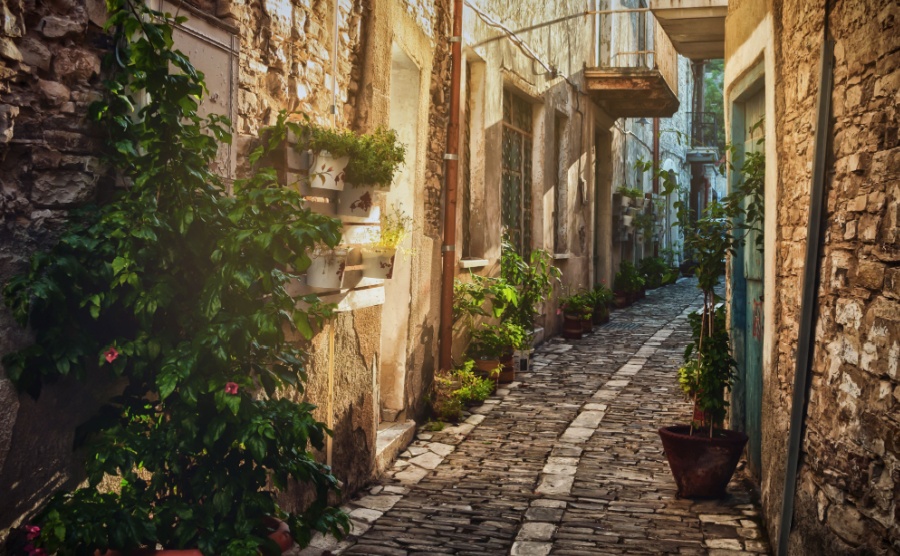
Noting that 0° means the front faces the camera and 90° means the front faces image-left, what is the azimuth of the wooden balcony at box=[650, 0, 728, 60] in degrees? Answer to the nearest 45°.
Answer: approximately 90°

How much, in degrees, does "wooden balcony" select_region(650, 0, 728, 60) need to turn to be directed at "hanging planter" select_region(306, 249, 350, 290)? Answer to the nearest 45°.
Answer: approximately 45° to its left

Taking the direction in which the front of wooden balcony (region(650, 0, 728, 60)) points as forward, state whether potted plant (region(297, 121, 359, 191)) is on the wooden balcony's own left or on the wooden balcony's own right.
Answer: on the wooden balcony's own left

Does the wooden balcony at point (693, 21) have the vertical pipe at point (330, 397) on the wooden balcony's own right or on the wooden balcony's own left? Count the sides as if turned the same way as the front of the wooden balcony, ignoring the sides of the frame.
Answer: on the wooden balcony's own left

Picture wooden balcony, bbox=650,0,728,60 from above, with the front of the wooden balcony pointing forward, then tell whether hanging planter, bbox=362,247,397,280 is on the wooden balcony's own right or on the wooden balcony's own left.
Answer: on the wooden balcony's own left

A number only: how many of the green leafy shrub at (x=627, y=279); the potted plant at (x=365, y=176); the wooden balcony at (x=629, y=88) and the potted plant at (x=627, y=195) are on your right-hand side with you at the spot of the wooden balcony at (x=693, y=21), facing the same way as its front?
3

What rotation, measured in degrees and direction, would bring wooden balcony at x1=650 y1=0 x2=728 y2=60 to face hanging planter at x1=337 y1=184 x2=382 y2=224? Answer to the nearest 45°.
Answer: approximately 45° to its left

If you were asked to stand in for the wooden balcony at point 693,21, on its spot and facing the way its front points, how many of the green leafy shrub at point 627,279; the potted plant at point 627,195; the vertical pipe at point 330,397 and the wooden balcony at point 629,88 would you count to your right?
3

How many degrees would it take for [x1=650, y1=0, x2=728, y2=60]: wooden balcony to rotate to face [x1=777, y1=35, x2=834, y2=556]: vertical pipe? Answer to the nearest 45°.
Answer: approximately 90° to its left

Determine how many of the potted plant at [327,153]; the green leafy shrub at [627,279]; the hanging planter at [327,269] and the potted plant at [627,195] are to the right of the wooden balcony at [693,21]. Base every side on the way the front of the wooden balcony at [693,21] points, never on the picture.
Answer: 2

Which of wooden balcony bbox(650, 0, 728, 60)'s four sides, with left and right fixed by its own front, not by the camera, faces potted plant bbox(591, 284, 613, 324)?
right

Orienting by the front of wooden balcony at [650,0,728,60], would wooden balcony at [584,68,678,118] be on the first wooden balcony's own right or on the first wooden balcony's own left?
on the first wooden balcony's own right

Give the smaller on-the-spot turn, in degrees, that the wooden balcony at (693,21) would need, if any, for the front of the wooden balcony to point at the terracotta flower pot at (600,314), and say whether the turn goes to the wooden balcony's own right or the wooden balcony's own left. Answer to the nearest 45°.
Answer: approximately 90° to the wooden balcony's own right
